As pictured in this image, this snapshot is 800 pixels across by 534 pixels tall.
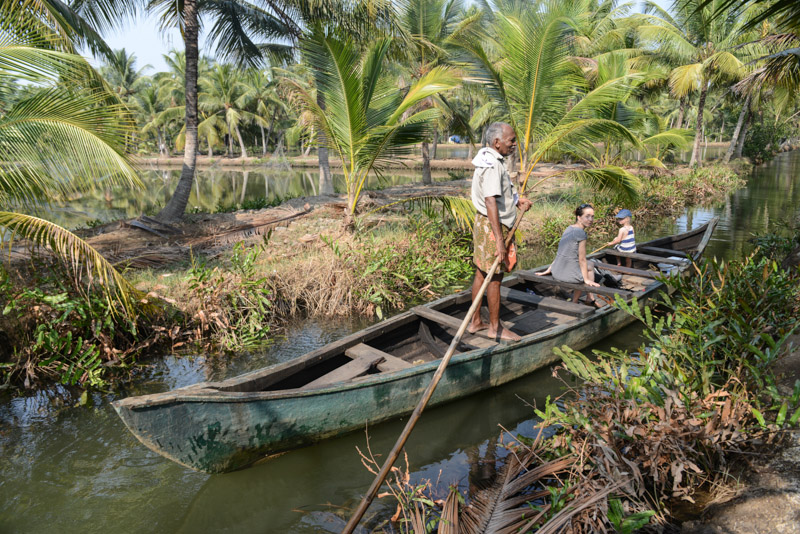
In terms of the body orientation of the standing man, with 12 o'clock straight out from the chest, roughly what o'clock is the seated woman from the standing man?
The seated woman is roughly at 10 o'clock from the standing man.

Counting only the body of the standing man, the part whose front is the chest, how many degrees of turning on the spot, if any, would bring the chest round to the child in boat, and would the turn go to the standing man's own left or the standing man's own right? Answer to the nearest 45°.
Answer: approximately 45° to the standing man's own left

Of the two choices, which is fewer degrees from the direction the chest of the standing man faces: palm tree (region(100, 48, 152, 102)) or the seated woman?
the seated woman

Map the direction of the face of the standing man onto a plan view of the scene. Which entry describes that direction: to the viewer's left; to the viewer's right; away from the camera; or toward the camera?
to the viewer's right
